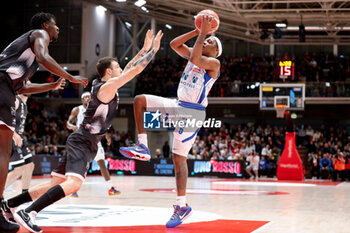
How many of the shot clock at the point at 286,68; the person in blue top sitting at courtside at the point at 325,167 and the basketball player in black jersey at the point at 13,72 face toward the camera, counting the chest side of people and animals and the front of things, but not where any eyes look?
2

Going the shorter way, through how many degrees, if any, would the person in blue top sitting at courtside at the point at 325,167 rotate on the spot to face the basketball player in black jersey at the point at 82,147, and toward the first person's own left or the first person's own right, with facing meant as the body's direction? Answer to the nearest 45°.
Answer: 0° — they already face them

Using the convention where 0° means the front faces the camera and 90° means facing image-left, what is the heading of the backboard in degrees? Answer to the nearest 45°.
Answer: approximately 0°

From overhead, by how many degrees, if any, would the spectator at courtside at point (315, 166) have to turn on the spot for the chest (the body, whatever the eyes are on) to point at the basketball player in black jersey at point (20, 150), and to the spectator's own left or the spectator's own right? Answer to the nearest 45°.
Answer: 0° — they already face them

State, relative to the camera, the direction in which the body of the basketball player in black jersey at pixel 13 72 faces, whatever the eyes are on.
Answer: to the viewer's right

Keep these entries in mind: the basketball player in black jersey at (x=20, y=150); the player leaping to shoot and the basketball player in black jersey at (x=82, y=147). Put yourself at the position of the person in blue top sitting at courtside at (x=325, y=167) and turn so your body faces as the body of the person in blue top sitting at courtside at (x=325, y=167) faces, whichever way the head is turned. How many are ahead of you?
3

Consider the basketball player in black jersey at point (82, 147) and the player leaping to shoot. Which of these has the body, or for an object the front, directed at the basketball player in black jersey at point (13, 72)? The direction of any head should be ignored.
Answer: the player leaping to shoot

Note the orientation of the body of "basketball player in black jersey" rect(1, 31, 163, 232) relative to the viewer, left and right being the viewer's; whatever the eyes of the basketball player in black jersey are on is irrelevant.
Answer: facing to the right of the viewer

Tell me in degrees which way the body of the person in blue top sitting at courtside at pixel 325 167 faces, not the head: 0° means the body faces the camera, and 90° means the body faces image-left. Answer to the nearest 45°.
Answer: approximately 0°
